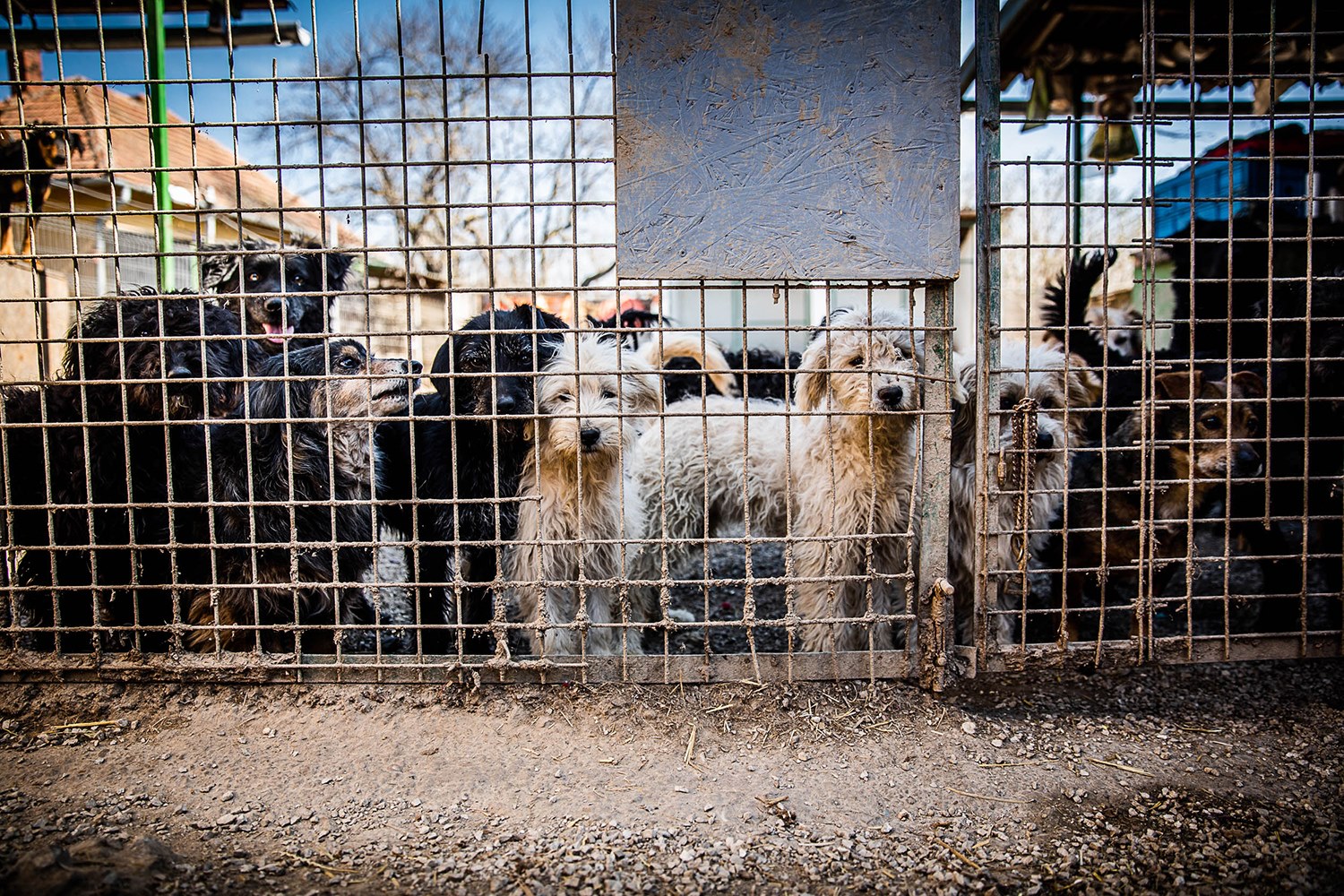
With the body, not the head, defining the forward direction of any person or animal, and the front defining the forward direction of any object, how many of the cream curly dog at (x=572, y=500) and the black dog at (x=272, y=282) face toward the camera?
2

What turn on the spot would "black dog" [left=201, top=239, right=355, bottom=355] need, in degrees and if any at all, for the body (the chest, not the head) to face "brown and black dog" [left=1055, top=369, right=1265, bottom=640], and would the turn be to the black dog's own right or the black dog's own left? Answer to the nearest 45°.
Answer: approximately 45° to the black dog's own left

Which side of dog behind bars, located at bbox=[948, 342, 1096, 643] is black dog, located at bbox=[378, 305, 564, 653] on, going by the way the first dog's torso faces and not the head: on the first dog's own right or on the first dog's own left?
on the first dog's own right

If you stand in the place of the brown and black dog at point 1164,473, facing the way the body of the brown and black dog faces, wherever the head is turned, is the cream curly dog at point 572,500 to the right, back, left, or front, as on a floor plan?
right

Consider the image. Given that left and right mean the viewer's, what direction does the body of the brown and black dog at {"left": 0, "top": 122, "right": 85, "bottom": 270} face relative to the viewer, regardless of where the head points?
facing the viewer and to the right of the viewer

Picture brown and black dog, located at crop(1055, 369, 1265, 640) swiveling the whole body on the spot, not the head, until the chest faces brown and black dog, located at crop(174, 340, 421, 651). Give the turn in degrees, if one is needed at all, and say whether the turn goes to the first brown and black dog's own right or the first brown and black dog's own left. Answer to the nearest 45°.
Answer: approximately 90° to the first brown and black dog's own right

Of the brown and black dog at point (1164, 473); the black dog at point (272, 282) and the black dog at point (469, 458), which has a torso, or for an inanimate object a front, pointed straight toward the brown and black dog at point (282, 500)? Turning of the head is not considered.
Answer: the black dog at point (272, 282)

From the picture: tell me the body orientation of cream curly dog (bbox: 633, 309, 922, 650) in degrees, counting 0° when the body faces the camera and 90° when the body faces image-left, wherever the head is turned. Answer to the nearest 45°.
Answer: approximately 315°

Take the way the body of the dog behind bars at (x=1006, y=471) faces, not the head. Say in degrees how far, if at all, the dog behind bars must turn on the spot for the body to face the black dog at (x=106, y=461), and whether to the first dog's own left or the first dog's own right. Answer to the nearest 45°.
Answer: approximately 90° to the first dog's own right

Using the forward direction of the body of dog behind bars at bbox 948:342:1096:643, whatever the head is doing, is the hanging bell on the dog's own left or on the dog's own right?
on the dog's own left

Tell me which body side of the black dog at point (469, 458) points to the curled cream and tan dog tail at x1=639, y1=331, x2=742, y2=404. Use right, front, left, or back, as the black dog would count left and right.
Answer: left

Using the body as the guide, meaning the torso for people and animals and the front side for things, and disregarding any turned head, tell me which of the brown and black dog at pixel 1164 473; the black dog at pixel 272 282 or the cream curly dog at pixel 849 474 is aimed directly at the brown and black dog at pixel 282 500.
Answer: the black dog
